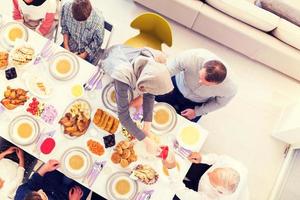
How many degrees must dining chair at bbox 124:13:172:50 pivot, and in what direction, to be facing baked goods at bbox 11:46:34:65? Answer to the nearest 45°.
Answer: approximately 45° to its right

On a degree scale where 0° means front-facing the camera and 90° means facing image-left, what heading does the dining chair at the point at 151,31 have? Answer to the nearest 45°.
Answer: approximately 45°

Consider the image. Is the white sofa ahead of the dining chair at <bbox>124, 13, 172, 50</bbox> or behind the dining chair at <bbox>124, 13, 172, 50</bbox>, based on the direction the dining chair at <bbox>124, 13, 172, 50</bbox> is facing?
behind

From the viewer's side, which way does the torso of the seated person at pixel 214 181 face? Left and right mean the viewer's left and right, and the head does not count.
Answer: facing away from the viewer and to the left of the viewer

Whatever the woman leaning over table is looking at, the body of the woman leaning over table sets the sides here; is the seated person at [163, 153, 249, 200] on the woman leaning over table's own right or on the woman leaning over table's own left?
on the woman leaning over table's own left

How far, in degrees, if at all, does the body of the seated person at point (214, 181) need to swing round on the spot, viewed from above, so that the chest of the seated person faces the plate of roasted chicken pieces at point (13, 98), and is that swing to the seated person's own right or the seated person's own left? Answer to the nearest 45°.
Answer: approximately 45° to the seated person's own left
